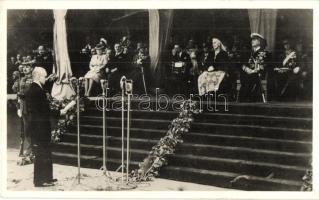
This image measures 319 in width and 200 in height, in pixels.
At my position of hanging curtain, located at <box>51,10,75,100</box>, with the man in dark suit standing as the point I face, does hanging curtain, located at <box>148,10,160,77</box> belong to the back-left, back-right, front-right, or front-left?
back-left

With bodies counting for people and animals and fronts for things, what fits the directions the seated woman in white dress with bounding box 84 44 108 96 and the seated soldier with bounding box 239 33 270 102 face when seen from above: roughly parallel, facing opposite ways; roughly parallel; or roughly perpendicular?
roughly parallel

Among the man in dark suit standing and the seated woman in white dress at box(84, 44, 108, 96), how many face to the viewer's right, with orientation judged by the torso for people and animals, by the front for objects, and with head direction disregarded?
1

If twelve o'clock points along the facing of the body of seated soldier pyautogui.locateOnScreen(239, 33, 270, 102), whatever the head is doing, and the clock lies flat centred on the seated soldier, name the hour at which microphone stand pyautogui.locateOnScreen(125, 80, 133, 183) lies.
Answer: The microphone stand is roughly at 1 o'clock from the seated soldier.

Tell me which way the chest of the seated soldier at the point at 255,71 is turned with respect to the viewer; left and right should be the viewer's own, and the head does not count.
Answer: facing the viewer and to the left of the viewer

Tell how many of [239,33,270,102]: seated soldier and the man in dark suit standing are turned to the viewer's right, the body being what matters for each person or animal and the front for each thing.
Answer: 1

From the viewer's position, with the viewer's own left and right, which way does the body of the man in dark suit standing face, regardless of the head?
facing to the right of the viewer

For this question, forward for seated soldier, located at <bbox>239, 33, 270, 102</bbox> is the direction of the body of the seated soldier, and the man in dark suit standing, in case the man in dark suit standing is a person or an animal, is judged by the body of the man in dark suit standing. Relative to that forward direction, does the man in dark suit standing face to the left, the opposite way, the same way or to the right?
the opposite way

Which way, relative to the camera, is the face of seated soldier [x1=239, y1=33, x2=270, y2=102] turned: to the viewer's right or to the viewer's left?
to the viewer's left

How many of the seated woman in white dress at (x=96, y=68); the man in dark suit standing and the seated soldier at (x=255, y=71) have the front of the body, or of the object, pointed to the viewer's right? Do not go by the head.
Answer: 1

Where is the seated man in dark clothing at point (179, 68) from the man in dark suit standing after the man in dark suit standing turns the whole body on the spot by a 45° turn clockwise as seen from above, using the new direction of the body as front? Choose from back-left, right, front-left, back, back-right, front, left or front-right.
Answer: front-left
